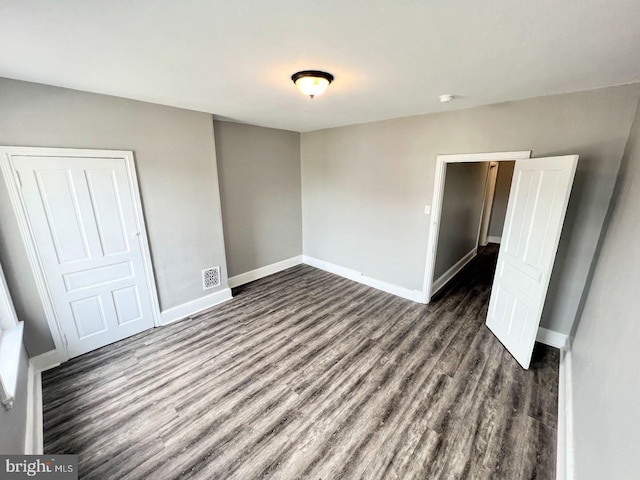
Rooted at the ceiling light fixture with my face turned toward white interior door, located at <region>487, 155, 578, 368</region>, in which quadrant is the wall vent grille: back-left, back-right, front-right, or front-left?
back-left

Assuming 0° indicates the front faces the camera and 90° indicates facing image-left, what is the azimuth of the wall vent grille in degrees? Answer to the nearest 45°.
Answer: approximately 315°

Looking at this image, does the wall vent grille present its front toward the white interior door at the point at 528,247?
yes
